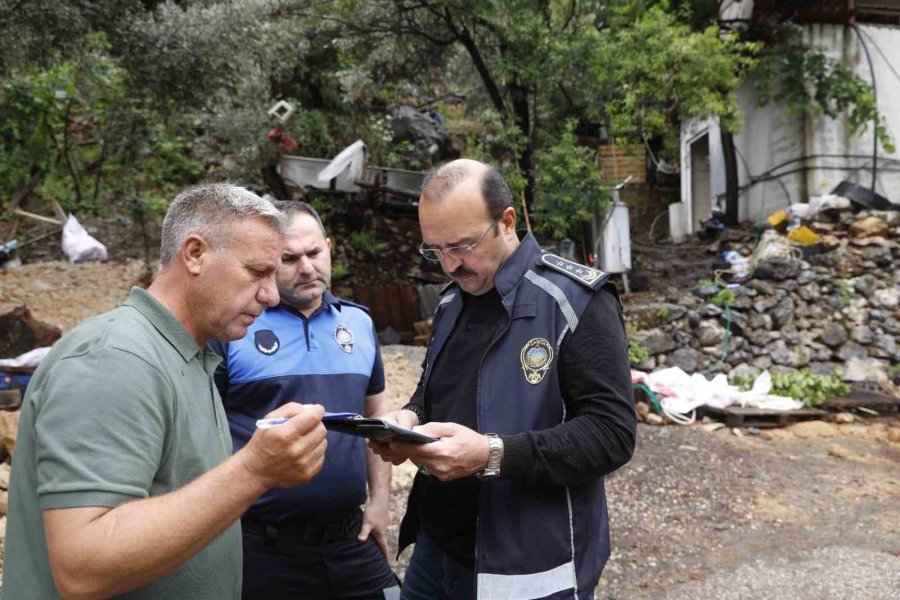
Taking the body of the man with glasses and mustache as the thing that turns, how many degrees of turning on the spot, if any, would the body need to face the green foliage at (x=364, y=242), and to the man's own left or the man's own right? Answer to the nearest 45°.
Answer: approximately 135° to the man's own right

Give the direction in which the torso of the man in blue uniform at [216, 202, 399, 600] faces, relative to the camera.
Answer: toward the camera

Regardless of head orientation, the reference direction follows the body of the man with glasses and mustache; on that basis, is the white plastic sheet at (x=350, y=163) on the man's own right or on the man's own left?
on the man's own right

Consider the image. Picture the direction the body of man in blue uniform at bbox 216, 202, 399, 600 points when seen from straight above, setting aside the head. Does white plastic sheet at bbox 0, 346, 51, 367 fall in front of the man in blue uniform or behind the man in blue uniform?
behind

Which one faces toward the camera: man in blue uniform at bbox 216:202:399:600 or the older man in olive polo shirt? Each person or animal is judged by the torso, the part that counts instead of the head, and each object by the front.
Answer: the man in blue uniform

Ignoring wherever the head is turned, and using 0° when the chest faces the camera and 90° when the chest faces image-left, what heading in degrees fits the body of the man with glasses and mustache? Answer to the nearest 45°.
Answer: approximately 45°

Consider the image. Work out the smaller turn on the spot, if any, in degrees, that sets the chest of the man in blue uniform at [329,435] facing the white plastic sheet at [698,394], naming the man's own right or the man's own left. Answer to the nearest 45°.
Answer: approximately 135° to the man's own left

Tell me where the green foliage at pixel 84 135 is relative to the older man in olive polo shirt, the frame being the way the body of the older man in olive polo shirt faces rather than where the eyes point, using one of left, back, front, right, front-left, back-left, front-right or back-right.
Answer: left

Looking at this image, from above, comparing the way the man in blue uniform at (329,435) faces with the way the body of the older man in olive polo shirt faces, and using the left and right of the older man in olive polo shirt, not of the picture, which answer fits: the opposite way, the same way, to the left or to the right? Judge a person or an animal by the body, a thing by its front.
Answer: to the right

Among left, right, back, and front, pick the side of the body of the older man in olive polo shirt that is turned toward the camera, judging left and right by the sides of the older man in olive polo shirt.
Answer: right

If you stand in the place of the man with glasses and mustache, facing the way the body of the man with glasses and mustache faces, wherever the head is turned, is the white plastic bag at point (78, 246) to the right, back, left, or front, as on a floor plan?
right

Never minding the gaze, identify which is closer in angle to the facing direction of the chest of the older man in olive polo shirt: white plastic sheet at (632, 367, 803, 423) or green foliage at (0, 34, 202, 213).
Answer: the white plastic sheet

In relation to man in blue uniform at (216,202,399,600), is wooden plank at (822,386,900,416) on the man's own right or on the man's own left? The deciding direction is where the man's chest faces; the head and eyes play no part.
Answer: on the man's own left

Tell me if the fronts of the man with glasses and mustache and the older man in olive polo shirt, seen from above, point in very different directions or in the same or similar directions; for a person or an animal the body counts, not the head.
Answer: very different directions

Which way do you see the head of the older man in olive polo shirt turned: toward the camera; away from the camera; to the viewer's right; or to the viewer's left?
to the viewer's right

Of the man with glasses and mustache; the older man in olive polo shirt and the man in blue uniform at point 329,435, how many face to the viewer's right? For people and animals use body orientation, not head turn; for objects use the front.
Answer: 1

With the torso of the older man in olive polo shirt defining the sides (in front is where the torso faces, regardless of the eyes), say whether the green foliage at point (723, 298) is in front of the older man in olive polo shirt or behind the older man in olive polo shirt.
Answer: in front
